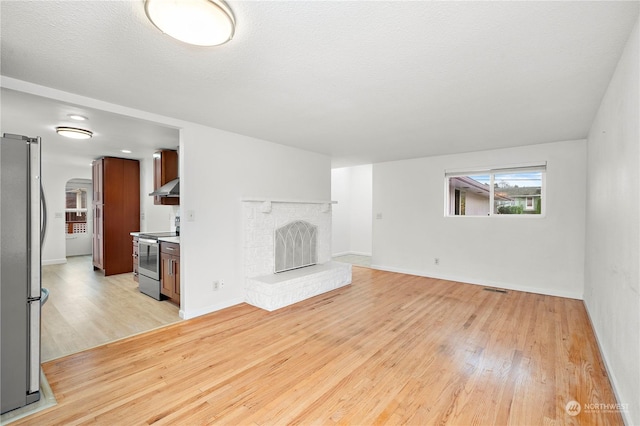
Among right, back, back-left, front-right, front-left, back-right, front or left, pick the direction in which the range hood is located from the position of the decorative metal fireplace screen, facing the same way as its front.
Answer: back-right

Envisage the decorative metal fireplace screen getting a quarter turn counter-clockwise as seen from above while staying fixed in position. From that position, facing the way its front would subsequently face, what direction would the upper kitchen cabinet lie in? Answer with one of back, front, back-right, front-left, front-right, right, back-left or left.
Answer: back-left

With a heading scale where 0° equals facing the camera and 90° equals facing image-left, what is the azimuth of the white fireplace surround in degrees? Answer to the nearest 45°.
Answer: approximately 315°

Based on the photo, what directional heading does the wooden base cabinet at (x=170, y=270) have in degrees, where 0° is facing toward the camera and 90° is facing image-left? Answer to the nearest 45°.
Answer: approximately 45°

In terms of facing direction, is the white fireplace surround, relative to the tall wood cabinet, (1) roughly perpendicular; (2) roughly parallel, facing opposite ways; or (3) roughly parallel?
roughly perpendicular

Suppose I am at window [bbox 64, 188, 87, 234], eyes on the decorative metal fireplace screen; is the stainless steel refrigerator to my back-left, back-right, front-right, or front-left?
front-right
